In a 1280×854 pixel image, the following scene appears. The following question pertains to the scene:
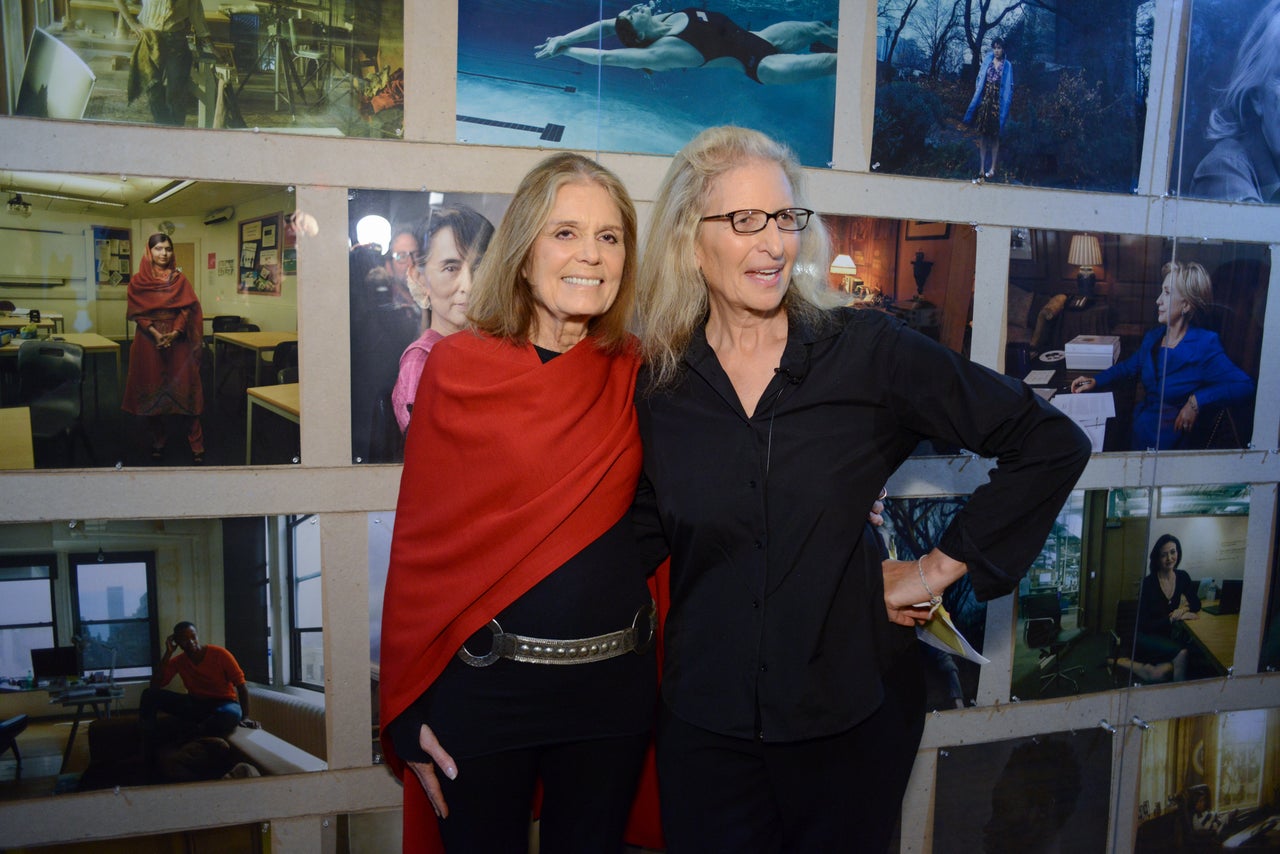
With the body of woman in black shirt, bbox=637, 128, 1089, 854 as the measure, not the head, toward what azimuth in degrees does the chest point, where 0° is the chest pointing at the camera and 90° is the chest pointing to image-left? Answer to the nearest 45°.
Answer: approximately 0°
